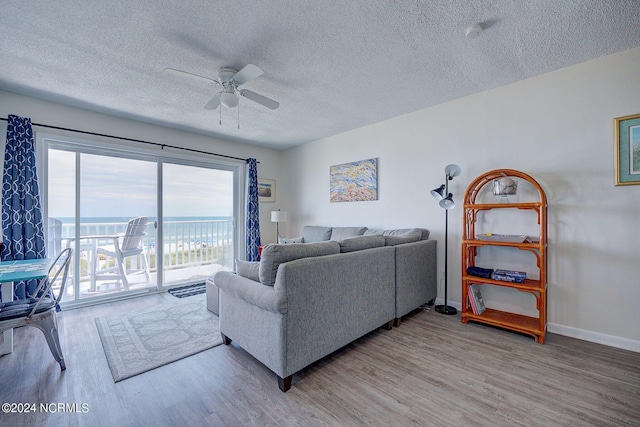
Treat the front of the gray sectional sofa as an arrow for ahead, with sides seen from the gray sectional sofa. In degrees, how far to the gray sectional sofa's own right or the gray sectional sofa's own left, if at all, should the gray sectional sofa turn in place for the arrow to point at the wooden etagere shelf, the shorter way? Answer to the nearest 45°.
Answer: approximately 135° to the gray sectional sofa's own right

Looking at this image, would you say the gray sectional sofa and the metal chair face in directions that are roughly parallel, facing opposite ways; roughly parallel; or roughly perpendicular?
roughly perpendicular

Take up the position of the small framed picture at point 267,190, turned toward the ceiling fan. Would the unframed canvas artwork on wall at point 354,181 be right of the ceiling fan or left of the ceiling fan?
left

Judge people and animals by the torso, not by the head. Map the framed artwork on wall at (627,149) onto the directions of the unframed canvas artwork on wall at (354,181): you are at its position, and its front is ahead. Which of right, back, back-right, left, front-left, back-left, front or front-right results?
left

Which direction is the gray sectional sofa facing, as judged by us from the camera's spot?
facing away from the viewer and to the left of the viewer

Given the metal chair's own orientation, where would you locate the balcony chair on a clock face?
The balcony chair is roughly at 4 o'clock from the metal chair.

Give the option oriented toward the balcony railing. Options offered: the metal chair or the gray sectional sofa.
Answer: the gray sectional sofa

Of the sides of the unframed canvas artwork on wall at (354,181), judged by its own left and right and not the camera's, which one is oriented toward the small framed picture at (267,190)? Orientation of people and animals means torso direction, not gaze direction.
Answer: right

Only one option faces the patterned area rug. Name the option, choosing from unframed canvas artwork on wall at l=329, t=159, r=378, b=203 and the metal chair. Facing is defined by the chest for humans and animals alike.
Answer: the unframed canvas artwork on wall

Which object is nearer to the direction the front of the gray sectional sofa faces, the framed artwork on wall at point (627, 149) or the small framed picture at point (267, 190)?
the small framed picture

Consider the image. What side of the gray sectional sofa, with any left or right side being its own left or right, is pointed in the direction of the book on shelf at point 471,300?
right
